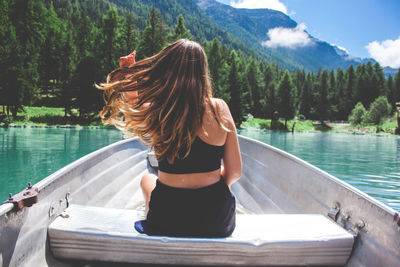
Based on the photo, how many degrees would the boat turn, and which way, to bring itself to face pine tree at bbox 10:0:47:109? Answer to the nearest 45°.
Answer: approximately 45° to its left

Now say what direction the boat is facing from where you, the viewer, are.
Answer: facing away from the viewer

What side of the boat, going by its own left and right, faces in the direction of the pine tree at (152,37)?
front

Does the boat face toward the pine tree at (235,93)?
yes

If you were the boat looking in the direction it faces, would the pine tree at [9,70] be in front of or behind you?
in front

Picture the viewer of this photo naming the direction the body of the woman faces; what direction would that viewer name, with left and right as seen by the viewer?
facing away from the viewer

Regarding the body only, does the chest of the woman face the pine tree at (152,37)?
yes

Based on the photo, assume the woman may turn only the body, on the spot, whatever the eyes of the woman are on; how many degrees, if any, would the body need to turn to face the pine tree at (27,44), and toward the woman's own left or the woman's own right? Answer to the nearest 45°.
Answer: approximately 45° to the woman's own left

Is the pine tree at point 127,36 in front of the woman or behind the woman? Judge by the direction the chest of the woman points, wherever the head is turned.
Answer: in front

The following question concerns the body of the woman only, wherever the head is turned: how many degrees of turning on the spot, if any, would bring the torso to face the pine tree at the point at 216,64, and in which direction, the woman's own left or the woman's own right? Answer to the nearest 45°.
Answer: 0° — they already face it

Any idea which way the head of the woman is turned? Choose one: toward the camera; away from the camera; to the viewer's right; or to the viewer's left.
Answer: away from the camera

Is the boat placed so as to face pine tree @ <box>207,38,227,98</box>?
yes
